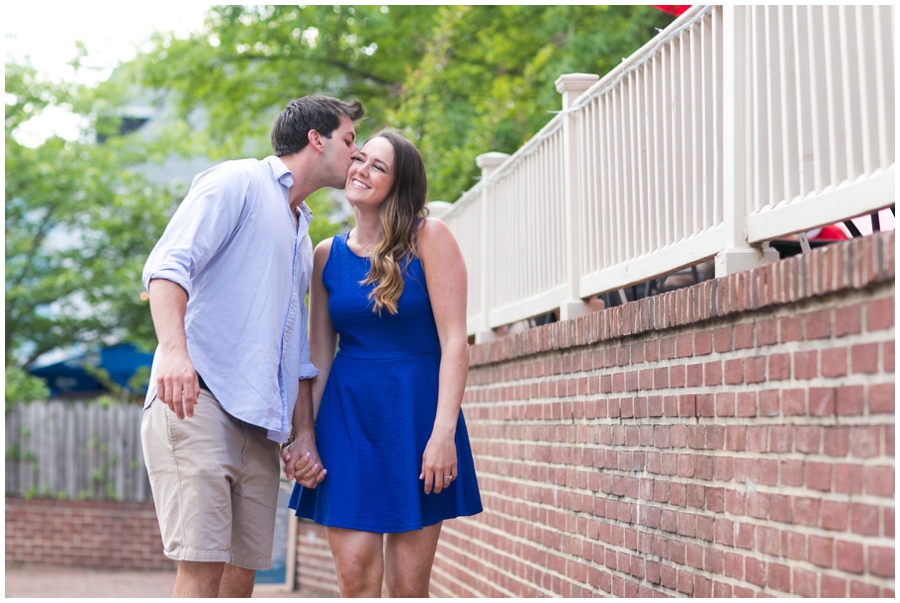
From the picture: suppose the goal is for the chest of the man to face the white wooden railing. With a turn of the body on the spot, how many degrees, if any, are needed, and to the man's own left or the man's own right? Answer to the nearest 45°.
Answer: approximately 45° to the man's own left

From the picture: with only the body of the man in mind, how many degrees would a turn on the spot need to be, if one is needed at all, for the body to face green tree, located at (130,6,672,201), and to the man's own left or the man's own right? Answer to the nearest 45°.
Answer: approximately 135° to the man's own left

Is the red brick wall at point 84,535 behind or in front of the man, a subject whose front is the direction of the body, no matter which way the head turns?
behind

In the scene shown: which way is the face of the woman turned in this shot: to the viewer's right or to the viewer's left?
to the viewer's left

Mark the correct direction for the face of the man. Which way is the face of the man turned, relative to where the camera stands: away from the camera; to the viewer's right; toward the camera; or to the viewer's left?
to the viewer's right

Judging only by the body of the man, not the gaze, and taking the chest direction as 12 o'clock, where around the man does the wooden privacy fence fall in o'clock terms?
The wooden privacy fence is roughly at 7 o'clock from the man.

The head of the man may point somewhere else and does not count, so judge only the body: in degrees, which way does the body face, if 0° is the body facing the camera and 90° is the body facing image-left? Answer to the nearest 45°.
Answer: approximately 315°

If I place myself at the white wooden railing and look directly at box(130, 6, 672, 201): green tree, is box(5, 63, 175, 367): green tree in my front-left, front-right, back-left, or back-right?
front-left

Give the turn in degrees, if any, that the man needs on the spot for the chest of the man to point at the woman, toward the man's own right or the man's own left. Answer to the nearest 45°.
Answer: approximately 45° to the man's own left
